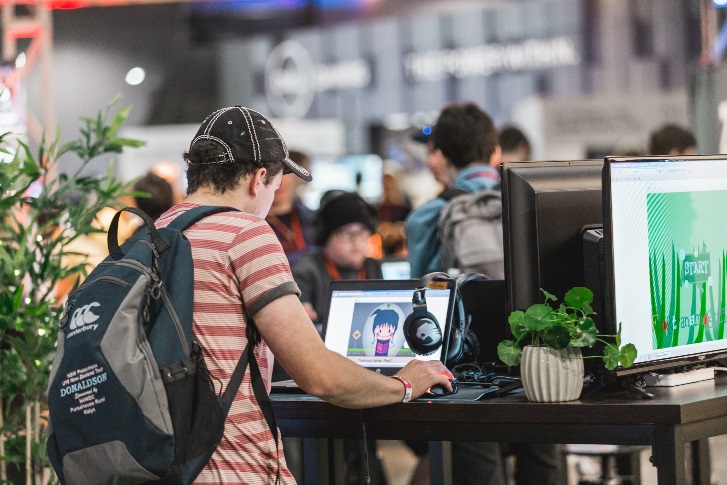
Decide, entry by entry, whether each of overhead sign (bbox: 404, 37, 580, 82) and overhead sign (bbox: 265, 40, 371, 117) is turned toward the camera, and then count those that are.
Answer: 2

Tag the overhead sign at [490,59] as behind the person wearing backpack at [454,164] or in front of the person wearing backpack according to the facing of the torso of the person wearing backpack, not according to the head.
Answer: in front

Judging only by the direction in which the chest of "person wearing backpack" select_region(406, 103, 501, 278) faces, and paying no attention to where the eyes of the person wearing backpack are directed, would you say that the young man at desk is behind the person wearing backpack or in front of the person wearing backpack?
behind

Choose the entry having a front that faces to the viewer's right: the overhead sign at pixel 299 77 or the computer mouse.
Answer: the computer mouse
